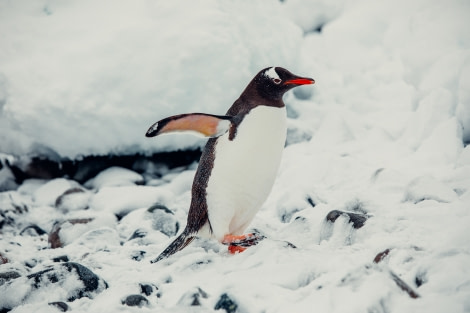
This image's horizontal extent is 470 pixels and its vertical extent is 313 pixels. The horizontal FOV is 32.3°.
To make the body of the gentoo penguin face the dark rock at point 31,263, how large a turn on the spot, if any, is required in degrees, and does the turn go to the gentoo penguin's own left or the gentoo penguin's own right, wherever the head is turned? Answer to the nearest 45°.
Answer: approximately 180°

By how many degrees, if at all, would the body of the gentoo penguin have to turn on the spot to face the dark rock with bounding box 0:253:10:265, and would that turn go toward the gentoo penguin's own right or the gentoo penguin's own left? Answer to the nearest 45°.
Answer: approximately 180°

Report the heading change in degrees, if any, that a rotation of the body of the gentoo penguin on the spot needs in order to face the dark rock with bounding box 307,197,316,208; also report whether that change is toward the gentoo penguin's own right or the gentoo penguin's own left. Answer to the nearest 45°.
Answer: approximately 45° to the gentoo penguin's own left

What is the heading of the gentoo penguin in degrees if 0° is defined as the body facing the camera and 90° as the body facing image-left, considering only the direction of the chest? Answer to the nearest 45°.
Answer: approximately 270°
